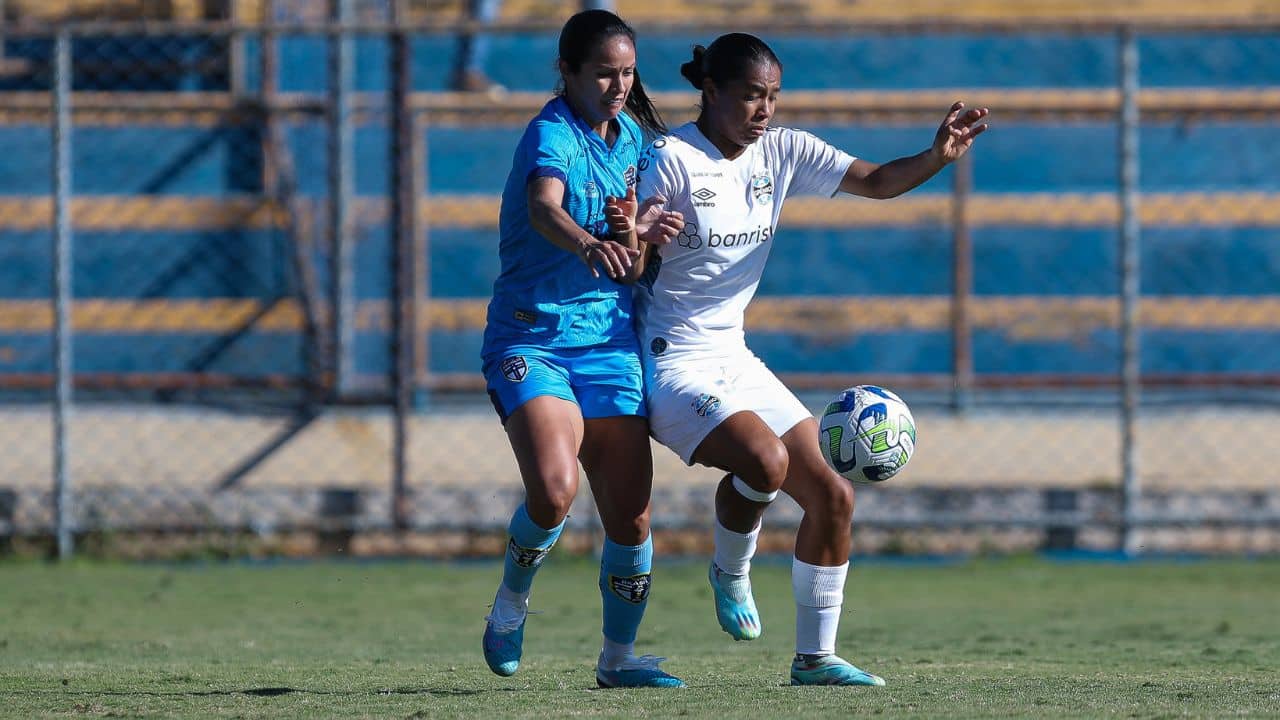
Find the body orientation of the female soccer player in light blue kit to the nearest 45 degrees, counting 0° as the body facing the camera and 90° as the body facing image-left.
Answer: approximately 315°

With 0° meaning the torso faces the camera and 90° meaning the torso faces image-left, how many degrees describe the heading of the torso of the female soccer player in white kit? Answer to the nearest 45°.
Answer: approximately 315°

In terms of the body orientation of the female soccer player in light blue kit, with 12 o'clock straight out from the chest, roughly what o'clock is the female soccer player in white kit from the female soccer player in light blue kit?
The female soccer player in white kit is roughly at 10 o'clock from the female soccer player in light blue kit.

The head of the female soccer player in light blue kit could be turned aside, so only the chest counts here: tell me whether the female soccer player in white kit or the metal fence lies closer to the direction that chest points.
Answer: the female soccer player in white kit

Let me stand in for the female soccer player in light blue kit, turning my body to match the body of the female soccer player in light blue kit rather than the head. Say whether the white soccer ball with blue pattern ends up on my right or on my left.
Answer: on my left

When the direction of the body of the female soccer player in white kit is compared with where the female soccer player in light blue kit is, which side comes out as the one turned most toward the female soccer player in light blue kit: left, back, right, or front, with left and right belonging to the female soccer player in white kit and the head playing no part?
right

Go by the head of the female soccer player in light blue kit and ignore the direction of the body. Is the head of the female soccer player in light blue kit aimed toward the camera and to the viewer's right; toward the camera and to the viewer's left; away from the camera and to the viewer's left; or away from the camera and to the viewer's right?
toward the camera and to the viewer's right

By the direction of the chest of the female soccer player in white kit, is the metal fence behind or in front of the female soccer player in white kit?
behind

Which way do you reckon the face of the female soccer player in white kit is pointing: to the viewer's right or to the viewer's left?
to the viewer's right
